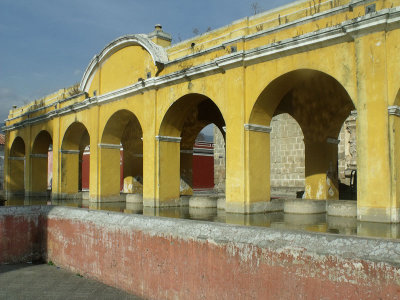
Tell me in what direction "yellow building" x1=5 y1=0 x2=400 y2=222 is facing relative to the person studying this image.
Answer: facing the viewer and to the left of the viewer
